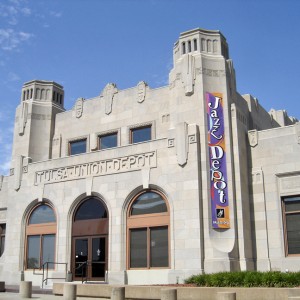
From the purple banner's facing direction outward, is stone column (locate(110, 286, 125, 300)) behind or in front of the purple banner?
in front

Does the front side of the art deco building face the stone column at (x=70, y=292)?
yes

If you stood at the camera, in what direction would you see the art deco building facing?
facing the viewer and to the left of the viewer

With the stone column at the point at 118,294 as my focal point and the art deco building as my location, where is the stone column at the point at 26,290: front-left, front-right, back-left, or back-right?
front-right

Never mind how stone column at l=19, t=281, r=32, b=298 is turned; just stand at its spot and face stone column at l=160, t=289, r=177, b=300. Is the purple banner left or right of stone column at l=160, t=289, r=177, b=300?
left

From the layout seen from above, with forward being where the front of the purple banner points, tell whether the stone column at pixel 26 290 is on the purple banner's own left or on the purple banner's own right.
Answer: on the purple banner's own right

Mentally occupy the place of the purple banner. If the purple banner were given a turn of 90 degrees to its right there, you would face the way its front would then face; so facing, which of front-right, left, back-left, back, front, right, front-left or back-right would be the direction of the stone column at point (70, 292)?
front-left

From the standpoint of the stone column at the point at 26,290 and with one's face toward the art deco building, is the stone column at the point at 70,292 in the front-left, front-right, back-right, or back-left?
front-right

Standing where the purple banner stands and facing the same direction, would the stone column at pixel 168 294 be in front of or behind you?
in front

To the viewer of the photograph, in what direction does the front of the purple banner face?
facing the viewer

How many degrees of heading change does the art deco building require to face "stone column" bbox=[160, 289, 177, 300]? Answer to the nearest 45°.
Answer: approximately 45° to its left
